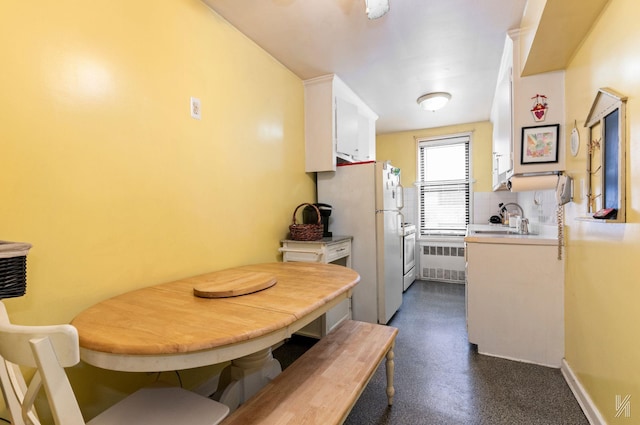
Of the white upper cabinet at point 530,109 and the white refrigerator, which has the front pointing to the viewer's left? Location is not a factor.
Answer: the white upper cabinet

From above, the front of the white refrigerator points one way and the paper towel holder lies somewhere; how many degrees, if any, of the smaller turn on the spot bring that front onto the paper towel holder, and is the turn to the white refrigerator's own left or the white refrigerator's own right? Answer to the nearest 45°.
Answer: approximately 45° to the white refrigerator's own right

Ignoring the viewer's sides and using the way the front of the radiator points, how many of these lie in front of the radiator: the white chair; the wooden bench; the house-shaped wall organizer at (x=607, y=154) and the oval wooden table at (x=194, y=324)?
4

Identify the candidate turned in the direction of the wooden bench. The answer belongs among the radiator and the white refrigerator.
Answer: the radiator

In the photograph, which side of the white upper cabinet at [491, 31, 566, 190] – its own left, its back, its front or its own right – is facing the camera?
left

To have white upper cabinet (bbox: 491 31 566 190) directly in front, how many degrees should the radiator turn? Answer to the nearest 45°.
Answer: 0° — it already faces it

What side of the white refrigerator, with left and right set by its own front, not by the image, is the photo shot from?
right
